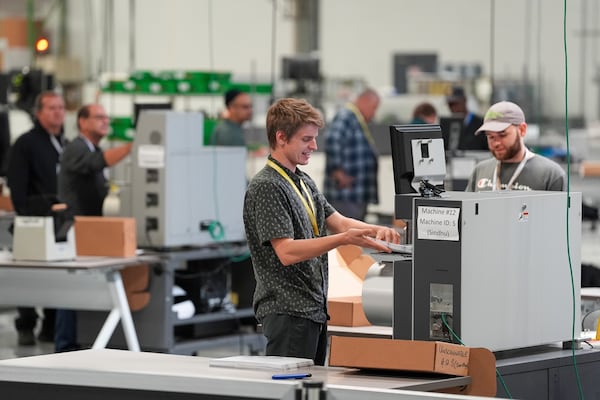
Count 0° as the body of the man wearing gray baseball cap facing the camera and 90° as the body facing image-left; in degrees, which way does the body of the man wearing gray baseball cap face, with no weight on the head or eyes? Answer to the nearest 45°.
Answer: approximately 45°

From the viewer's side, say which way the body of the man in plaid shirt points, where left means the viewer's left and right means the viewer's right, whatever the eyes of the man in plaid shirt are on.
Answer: facing to the right of the viewer

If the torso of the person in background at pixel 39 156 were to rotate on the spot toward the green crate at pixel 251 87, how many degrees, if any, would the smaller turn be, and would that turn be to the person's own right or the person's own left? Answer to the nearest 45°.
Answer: approximately 90° to the person's own left

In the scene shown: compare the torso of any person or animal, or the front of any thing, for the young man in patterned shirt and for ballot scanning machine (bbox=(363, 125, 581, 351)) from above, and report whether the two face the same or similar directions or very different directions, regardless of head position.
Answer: very different directions

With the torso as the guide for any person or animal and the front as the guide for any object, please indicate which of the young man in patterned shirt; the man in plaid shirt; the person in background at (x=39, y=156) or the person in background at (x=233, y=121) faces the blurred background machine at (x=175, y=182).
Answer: the person in background at (x=39, y=156)
